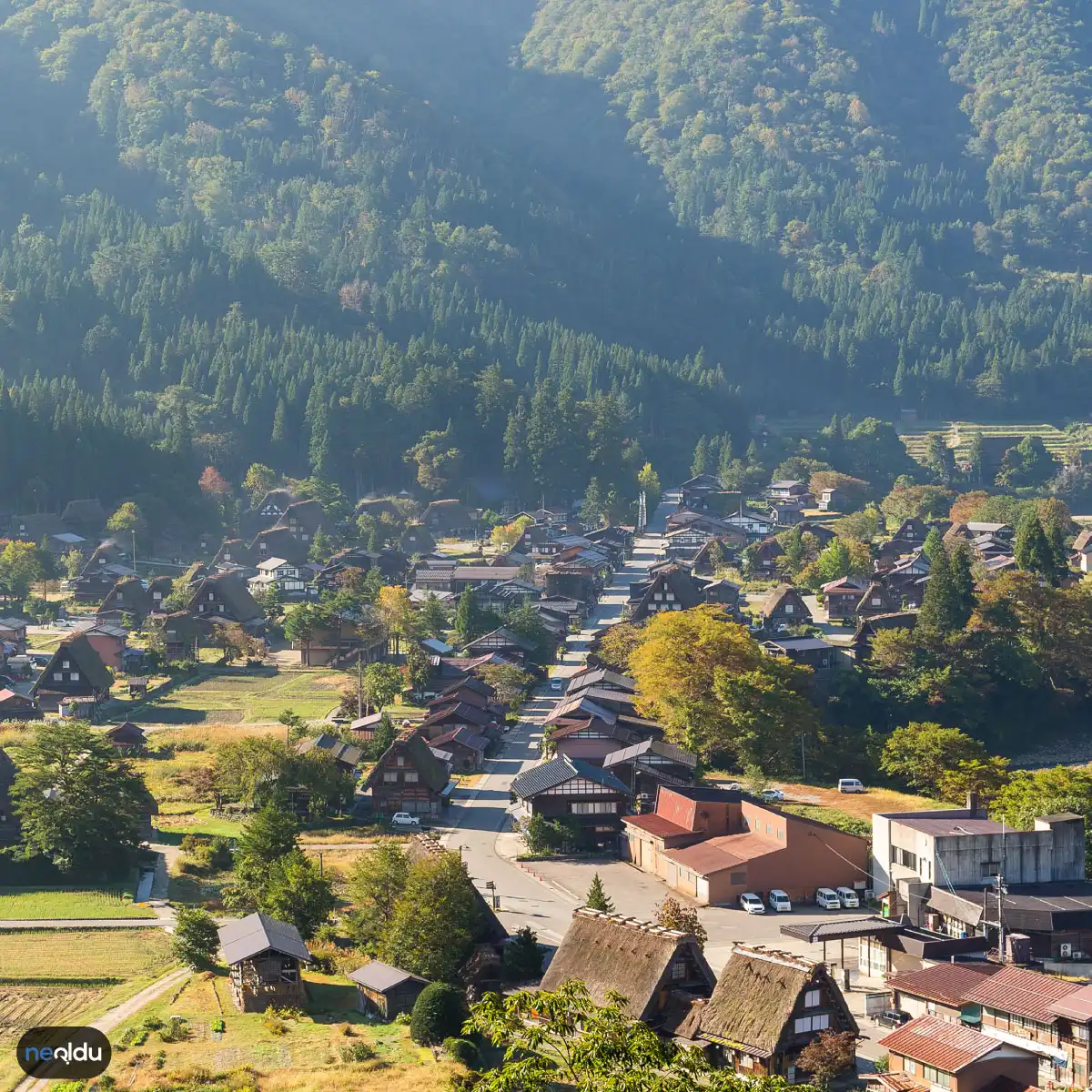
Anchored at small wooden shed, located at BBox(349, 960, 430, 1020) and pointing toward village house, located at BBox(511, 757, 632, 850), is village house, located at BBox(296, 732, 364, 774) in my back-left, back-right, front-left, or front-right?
front-left

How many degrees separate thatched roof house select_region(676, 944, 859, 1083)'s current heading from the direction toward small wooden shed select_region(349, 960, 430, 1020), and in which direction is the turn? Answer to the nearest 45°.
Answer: approximately 135° to its right

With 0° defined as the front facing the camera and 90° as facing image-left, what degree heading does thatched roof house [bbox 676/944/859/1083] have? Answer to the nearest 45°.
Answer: approximately 315°

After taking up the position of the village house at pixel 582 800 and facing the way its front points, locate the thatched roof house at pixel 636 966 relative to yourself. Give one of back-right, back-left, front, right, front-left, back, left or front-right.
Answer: front

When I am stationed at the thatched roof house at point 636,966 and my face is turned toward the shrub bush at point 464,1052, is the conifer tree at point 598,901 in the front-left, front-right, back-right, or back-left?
back-right

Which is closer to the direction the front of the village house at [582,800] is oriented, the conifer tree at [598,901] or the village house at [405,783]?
the conifer tree

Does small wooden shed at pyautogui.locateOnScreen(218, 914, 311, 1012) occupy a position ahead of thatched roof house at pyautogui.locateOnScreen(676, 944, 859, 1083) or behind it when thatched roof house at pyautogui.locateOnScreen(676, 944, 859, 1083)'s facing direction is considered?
behind

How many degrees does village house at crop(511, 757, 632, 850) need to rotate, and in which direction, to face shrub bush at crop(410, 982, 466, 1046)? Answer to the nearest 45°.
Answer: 0° — it already faces it

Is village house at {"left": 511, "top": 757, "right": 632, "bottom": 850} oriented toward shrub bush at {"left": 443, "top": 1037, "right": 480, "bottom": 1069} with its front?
yes

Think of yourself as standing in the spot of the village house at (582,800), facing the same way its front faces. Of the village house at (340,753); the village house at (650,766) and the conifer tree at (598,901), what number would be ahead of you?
1

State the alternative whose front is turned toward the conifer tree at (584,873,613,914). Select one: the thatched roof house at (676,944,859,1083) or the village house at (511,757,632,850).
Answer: the village house

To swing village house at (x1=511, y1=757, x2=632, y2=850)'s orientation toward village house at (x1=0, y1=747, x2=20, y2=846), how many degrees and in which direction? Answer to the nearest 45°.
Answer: approximately 90° to its right

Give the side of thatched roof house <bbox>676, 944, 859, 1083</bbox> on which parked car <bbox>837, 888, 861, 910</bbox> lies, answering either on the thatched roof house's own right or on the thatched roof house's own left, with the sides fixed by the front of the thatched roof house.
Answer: on the thatched roof house's own left

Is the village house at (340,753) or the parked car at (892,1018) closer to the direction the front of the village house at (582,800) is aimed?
the parked car

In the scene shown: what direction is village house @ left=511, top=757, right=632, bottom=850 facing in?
toward the camera

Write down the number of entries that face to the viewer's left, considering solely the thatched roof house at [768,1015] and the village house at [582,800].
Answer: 0
